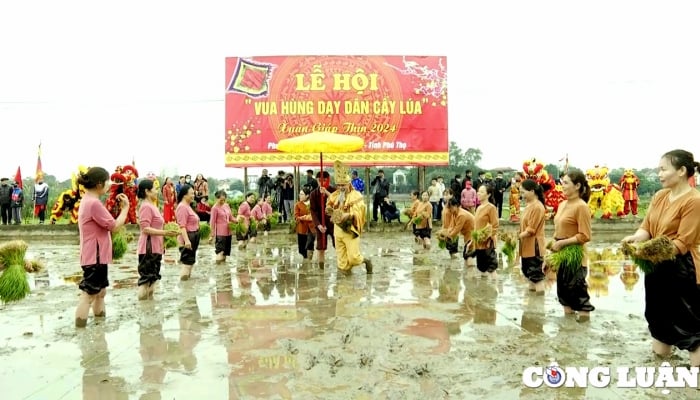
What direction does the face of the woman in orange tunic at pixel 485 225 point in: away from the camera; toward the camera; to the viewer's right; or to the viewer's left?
to the viewer's left

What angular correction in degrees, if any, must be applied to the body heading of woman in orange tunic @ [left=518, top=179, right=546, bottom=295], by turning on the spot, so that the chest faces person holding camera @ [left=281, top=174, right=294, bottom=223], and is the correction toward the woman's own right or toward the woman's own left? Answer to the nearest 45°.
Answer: approximately 45° to the woman's own right

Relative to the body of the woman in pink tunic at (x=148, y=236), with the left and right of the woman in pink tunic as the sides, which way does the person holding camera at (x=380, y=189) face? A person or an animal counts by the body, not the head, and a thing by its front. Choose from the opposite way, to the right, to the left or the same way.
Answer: to the right

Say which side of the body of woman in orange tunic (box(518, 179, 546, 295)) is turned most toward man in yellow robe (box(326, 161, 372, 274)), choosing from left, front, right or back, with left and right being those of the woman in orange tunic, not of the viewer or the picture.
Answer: front

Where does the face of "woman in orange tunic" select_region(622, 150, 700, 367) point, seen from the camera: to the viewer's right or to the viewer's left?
to the viewer's left

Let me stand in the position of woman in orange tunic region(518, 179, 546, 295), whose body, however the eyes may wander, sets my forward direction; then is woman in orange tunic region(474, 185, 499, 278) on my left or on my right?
on my right

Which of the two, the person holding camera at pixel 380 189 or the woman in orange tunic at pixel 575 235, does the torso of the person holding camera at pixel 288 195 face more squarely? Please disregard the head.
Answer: the woman in orange tunic

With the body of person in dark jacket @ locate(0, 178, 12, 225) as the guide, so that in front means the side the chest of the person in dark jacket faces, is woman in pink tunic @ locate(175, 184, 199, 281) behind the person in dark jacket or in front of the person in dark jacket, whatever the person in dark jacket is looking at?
in front

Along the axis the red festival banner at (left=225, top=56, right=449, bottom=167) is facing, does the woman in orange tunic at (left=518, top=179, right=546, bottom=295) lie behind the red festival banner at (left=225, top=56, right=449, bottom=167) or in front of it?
in front

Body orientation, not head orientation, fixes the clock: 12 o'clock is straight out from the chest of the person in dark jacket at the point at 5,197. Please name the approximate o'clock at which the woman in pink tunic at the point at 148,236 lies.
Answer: The woman in pink tunic is roughly at 12 o'clock from the person in dark jacket.

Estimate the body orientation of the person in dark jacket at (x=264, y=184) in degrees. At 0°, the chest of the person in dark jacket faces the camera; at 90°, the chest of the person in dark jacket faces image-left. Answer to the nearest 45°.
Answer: approximately 0°

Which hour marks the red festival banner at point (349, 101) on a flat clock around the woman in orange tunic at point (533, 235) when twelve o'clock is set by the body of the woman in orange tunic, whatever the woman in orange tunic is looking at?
The red festival banner is roughly at 2 o'clock from the woman in orange tunic.
